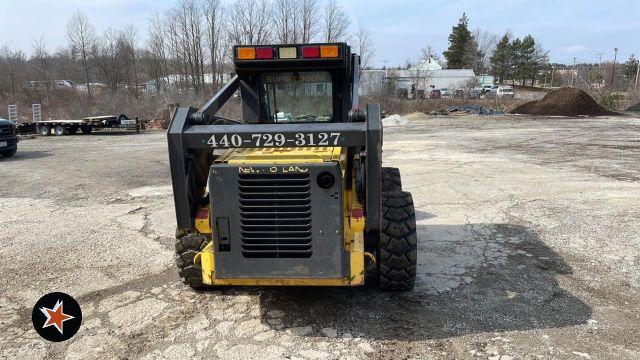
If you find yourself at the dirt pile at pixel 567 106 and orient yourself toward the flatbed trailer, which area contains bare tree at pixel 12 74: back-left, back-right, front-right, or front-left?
front-right

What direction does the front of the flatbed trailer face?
to the viewer's right

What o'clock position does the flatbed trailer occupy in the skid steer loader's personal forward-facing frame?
The flatbed trailer is roughly at 11 o'clock from the skid steer loader.

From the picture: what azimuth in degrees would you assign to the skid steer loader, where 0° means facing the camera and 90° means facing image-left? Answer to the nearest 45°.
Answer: approximately 180°

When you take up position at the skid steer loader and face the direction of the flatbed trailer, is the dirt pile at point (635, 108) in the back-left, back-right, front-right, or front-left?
front-right

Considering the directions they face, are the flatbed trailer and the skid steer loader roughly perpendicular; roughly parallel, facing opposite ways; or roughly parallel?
roughly perpendicular

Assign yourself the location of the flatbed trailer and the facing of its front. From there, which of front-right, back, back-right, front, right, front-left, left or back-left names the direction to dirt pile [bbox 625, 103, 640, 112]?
front

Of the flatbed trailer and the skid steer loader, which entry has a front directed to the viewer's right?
the flatbed trailer

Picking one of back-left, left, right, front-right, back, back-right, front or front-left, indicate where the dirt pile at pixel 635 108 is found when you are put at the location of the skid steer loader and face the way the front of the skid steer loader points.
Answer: front-right

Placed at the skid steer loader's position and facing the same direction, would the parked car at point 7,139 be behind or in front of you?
in front

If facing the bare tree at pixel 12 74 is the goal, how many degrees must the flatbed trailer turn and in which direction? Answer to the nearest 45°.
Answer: approximately 90° to its left

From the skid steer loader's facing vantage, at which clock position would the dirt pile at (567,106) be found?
The dirt pile is roughly at 1 o'clock from the skid steer loader.

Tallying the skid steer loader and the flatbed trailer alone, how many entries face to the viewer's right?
1

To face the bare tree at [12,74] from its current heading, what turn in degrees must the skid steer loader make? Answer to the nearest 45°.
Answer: approximately 45° to its left

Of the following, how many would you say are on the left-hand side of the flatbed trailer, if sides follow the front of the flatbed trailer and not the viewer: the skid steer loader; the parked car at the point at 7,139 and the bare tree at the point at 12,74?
1

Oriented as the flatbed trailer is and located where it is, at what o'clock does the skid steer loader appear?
The skid steer loader is roughly at 3 o'clock from the flatbed trailer.
